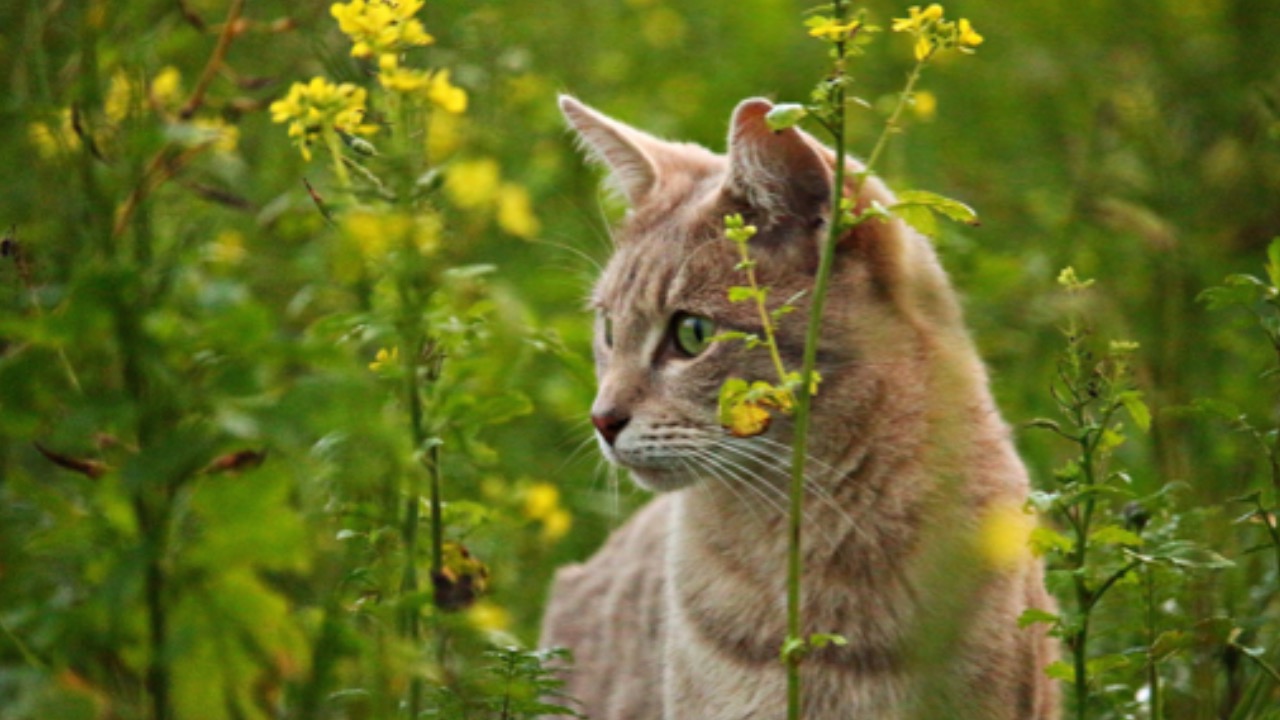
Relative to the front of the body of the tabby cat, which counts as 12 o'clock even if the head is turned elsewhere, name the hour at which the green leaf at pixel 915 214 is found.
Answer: The green leaf is roughly at 10 o'clock from the tabby cat.

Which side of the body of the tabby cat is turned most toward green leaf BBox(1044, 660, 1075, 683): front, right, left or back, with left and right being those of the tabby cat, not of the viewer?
left

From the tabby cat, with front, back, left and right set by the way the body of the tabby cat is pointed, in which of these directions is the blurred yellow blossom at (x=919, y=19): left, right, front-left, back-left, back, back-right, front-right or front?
front-left

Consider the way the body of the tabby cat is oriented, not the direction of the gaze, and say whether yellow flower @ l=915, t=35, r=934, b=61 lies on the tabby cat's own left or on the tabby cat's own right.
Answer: on the tabby cat's own left
